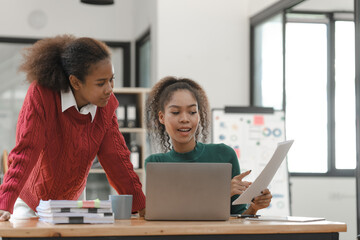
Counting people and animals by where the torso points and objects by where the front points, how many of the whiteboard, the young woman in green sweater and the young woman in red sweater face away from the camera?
0

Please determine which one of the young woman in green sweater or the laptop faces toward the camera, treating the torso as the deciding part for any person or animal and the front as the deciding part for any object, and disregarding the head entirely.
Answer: the young woman in green sweater

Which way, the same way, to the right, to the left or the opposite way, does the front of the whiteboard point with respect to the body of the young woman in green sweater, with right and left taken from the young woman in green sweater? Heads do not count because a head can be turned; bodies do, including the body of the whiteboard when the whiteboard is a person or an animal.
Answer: the same way

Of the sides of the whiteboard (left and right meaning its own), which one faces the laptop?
front

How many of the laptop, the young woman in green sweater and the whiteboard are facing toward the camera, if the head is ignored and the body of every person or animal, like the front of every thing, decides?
2

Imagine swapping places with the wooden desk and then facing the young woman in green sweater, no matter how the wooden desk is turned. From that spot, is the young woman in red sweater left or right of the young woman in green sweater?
left

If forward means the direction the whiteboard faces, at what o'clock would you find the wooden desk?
The wooden desk is roughly at 12 o'clock from the whiteboard.

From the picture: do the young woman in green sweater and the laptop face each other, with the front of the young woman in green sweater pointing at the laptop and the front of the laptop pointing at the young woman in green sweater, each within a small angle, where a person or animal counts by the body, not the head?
yes

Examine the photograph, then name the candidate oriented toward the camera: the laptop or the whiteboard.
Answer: the whiteboard

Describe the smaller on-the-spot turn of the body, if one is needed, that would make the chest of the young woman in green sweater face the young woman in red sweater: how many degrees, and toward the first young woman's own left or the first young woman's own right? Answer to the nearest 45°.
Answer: approximately 45° to the first young woman's own right

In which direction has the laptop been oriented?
away from the camera

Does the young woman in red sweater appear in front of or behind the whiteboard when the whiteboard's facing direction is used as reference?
in front

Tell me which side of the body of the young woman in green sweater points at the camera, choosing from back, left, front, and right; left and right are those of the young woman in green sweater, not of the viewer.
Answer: front

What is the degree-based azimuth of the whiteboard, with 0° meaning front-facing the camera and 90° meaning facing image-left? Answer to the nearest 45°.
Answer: approximately 0°

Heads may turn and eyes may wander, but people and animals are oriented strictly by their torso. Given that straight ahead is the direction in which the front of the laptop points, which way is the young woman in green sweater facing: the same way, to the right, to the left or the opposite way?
the opposite way
